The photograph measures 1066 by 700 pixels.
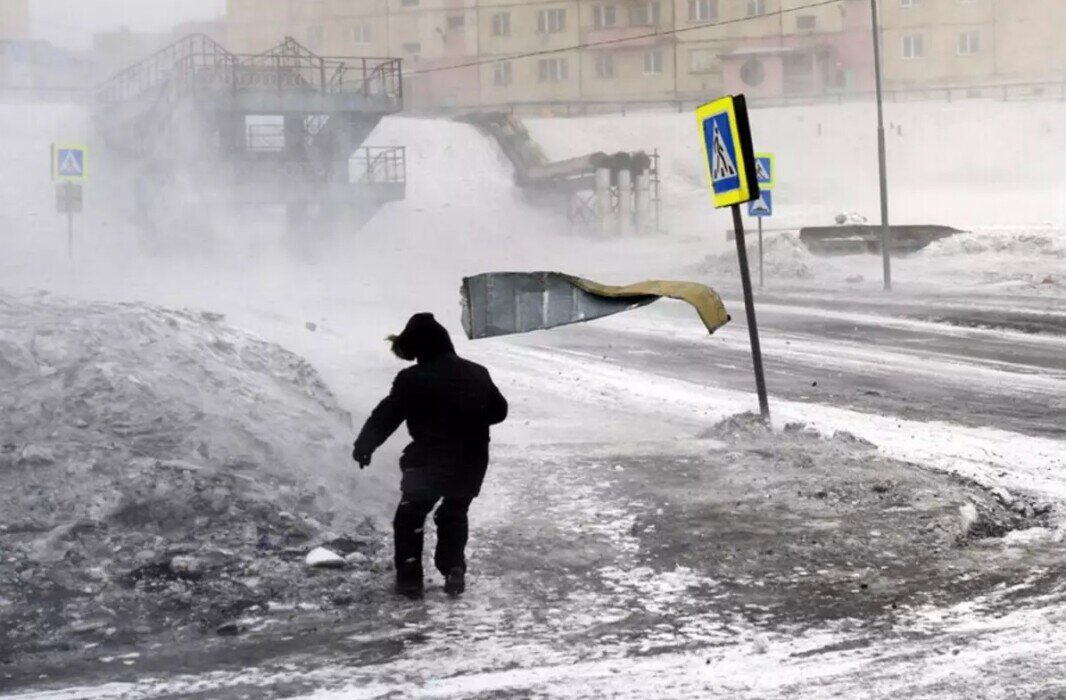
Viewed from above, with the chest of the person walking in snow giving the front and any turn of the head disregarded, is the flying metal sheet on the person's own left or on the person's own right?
on the person's own right

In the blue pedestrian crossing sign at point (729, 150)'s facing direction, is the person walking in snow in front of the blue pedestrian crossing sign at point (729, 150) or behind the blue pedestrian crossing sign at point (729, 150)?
in front

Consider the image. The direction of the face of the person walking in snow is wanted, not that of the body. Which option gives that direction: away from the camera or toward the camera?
away from the camera

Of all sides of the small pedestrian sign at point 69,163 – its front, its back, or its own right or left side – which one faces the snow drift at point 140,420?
front

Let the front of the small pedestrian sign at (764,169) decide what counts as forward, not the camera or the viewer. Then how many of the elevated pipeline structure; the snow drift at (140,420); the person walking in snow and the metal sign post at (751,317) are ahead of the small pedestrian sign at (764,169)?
3

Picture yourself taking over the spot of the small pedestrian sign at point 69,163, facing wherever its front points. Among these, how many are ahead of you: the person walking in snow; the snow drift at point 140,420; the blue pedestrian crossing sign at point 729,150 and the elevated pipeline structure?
3

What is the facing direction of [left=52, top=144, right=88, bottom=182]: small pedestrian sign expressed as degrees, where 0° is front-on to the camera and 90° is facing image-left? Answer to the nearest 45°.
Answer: approximately 0°

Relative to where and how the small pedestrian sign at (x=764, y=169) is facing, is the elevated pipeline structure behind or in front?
behind

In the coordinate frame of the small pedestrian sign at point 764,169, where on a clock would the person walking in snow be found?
The person walking in snow is roughly at 12 o'clock from the small pedestrian sign.

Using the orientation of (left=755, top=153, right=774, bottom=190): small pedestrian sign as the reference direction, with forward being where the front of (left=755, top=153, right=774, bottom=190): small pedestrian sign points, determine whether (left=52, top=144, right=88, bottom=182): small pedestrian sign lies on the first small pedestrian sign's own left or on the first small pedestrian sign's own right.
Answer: on the first small pedestrian sign's own right

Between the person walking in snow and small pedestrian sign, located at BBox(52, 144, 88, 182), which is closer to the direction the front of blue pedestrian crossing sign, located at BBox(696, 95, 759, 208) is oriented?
the person walking in snow

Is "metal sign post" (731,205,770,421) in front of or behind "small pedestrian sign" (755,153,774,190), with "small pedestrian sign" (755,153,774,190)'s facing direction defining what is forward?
in front

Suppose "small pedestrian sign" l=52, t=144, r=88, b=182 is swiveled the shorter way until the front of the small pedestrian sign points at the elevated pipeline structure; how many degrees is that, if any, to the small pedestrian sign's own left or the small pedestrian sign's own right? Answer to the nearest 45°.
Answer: approximately 135° to the small pedestrian sign's own left

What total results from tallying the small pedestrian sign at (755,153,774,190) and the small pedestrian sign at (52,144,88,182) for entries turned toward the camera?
2
